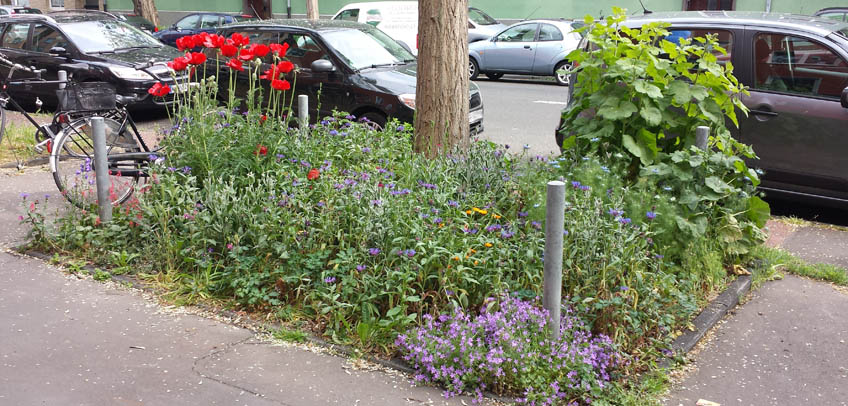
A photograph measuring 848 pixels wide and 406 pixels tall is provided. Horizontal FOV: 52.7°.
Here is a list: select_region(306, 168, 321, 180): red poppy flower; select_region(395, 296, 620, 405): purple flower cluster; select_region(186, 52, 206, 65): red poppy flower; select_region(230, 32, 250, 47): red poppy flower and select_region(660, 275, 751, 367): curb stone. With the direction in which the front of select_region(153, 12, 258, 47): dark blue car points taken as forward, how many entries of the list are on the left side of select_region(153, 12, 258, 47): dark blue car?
5

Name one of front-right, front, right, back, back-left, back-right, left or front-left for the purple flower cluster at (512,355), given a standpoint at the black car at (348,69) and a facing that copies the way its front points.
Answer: front-right

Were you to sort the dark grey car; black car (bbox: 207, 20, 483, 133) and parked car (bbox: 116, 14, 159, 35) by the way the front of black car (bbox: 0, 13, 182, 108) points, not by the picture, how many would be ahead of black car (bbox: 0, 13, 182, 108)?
2

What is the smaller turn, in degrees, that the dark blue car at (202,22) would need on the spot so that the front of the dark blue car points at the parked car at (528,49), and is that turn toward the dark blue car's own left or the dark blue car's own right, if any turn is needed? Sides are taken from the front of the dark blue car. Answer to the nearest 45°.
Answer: approximately 135° to the dark blue car's own left

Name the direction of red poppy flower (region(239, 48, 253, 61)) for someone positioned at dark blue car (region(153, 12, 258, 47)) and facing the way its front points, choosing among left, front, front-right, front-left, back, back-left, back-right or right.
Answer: left

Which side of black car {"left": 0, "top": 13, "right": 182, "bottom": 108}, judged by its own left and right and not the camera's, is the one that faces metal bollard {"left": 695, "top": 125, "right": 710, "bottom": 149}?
front

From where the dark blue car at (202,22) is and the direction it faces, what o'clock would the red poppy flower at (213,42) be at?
The red poppy flower is roughly at 9 o'clock from the dark blue car.

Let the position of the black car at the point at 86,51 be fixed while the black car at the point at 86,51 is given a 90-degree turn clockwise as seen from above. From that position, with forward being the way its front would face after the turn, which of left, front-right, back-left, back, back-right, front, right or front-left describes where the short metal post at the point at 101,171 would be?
front-left

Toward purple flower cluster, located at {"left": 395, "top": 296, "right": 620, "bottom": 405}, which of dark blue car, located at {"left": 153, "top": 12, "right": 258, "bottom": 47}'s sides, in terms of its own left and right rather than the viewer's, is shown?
left

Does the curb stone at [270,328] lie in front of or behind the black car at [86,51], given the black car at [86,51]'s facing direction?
in front

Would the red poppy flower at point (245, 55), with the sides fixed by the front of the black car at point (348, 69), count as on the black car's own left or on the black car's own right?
on the black car's own right

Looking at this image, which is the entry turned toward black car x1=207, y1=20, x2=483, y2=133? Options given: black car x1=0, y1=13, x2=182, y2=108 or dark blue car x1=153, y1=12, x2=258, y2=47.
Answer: black car x1=0, y1=13, x2=182, y2=108

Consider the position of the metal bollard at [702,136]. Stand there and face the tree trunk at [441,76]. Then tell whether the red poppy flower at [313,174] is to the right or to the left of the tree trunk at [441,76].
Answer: left

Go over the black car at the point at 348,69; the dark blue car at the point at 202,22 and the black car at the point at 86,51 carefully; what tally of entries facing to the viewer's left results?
1

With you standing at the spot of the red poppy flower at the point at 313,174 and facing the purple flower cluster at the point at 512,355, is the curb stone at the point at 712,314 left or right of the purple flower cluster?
left
